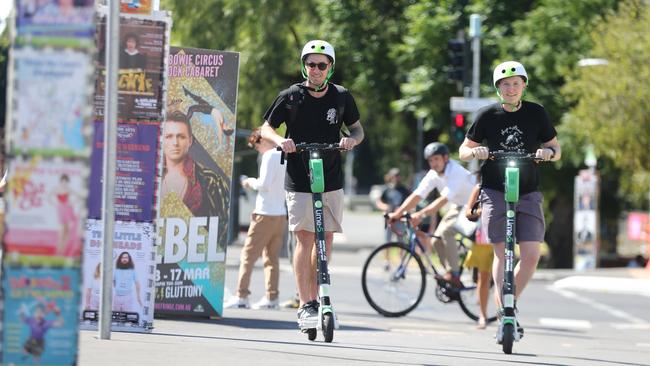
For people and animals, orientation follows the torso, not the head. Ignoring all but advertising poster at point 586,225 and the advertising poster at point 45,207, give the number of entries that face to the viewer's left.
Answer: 0

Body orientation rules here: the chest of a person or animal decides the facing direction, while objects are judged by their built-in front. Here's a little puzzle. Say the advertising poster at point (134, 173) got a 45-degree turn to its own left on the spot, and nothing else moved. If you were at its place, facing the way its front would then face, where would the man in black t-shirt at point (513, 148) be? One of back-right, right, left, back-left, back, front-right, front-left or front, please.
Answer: front-left

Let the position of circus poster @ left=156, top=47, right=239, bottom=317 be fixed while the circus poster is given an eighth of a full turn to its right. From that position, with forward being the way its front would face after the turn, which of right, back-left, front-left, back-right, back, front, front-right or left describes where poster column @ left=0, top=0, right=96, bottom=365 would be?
front-left

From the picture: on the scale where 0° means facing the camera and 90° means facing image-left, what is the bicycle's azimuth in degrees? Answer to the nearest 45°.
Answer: approximately 45°

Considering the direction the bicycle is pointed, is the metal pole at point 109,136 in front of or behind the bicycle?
in front

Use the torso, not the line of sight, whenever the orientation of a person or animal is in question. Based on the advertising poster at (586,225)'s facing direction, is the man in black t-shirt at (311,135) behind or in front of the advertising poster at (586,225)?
in front
